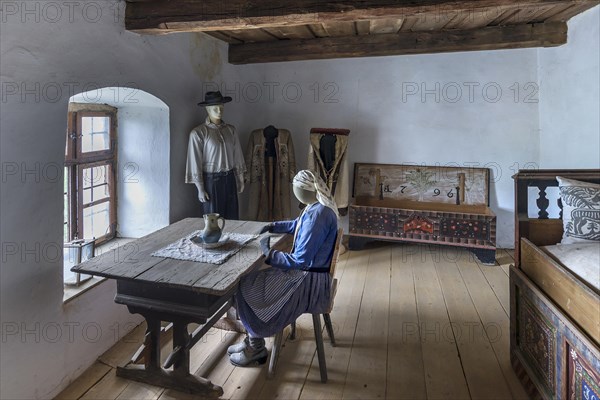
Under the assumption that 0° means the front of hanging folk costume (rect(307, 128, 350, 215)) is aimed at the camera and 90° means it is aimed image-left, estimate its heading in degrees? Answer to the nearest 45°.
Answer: approximately 0°

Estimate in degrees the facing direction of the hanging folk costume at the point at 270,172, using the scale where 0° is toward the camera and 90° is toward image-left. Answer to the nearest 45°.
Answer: approximately 0°

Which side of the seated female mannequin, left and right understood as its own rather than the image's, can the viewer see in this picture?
left

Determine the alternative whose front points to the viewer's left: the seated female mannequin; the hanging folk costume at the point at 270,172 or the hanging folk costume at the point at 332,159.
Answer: the seated female mannequin

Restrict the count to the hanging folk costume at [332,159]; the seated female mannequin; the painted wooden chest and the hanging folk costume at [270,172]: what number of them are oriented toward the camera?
3

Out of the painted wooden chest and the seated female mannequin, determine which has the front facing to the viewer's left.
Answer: the seated female mannequin

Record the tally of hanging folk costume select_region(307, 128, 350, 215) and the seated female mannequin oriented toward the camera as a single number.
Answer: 1
